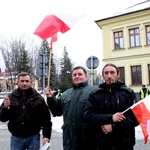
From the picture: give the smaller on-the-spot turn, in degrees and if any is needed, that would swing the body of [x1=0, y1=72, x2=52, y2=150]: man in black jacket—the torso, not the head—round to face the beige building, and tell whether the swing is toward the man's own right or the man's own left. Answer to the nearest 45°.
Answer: approximately 135° to the man's own left

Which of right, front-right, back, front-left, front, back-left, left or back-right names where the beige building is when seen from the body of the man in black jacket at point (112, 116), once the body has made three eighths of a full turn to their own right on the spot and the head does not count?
front-right

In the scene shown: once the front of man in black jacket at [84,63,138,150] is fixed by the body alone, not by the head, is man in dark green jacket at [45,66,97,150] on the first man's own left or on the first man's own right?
on the first man's own right

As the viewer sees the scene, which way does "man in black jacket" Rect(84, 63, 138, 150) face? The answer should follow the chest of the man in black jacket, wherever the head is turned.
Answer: toward the camera

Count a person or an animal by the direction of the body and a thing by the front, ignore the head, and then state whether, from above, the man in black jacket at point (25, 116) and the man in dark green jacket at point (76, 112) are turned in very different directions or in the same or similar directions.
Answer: same or similar directions

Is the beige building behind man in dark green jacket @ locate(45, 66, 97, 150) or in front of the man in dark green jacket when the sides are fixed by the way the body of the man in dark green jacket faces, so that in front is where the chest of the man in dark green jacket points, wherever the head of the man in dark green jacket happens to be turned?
behind

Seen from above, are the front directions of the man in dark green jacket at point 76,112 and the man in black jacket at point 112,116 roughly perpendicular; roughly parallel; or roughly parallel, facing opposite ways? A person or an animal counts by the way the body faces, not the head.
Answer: roughly parallel

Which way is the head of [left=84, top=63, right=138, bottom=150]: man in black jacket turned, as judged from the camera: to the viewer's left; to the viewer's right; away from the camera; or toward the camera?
toward the camera

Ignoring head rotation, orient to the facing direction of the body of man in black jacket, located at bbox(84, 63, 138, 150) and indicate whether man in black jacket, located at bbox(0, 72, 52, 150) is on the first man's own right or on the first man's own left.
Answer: on the first man's own right

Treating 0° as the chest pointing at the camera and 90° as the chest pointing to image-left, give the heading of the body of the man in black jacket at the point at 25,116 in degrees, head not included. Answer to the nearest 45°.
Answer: approximately 0°
